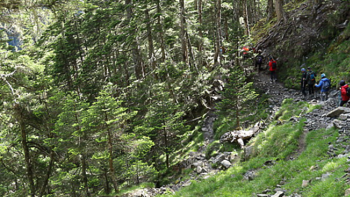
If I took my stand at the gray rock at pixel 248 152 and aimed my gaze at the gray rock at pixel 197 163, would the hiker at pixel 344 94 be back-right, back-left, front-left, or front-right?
back-right

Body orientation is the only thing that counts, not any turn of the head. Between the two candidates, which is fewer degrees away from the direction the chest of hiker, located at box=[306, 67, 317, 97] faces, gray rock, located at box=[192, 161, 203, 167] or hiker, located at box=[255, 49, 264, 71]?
the hiker

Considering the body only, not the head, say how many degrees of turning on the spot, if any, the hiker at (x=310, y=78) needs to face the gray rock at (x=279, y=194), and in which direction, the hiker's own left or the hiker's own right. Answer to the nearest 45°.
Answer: approximately 135° to the hiker's own left

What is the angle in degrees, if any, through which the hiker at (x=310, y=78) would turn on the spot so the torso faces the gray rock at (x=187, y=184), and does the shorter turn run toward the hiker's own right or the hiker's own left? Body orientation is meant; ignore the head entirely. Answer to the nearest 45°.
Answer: approximately 90° to the hiker's own left

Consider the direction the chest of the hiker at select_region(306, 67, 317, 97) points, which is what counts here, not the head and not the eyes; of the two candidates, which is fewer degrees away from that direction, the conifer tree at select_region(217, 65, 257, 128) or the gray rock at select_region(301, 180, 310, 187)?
the conifer tree

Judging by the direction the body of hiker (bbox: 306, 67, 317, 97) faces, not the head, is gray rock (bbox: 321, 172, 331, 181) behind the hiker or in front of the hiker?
behind

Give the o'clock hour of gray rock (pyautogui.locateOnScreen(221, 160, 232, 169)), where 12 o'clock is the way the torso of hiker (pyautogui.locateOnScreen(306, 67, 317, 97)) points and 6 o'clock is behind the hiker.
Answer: The gray rock is roughly at 9 o'clock from the hiker.

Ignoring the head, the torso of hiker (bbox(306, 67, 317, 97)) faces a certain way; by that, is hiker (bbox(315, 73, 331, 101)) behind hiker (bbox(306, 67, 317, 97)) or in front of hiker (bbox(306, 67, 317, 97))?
behind

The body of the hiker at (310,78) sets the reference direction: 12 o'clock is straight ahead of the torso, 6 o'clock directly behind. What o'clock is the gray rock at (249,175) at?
The gray rock is roughly at 8 o'clock from the hiker.

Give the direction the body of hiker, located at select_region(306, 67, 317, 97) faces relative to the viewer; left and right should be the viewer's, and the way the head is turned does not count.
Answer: facing away from the viewer and to the left of the viewer

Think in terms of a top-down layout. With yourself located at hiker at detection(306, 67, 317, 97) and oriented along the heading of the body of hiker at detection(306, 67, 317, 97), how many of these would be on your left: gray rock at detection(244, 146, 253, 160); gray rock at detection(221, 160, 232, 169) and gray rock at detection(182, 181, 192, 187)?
3
